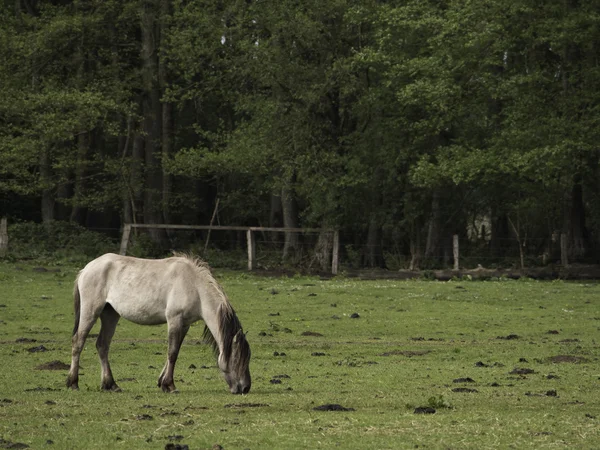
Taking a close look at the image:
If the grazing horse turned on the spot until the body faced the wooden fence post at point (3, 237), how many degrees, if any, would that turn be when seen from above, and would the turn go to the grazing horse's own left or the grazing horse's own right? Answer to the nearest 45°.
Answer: approximately 90° to the grazing horse's own left

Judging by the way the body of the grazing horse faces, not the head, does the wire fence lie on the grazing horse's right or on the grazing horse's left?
on the grazing horse's left

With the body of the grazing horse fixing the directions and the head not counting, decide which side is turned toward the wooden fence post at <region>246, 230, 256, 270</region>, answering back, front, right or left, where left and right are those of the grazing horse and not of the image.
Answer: left

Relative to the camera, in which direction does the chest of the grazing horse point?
to the viewer's right

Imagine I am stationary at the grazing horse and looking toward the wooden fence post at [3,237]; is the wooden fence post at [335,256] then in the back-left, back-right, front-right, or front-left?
front-right
